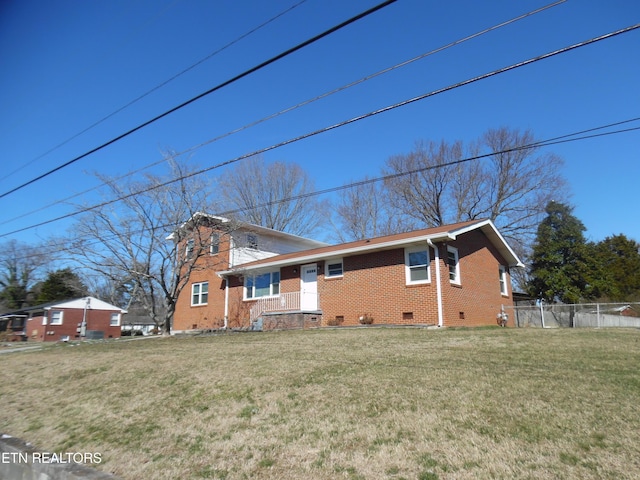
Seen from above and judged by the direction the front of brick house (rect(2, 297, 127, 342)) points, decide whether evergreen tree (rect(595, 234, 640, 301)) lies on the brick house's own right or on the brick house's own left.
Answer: on the brick house's own left

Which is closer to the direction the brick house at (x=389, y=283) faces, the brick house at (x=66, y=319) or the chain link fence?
the brick house

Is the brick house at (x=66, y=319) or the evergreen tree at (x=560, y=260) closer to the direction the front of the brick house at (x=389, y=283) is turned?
the brick house

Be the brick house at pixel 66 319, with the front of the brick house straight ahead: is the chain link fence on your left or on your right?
on your left

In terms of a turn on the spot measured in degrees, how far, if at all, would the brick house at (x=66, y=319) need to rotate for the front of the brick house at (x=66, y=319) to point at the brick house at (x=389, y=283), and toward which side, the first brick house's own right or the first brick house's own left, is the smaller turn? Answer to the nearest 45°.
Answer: approximately 45° to the first brick house's own left

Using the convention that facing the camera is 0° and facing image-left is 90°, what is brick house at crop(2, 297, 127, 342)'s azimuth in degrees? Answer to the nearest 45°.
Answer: approximately 45°

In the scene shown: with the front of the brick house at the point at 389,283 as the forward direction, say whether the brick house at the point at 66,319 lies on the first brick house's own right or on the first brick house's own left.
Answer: on the first brick house's own right

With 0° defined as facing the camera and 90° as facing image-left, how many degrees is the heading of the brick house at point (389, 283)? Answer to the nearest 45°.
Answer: approximately 45°

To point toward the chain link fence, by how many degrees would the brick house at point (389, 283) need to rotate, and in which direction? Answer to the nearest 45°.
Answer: approximately 135° to its left

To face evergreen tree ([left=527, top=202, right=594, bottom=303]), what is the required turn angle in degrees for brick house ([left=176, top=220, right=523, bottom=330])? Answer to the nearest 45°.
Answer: approximately 180°

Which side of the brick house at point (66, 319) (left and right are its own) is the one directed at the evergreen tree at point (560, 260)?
left
